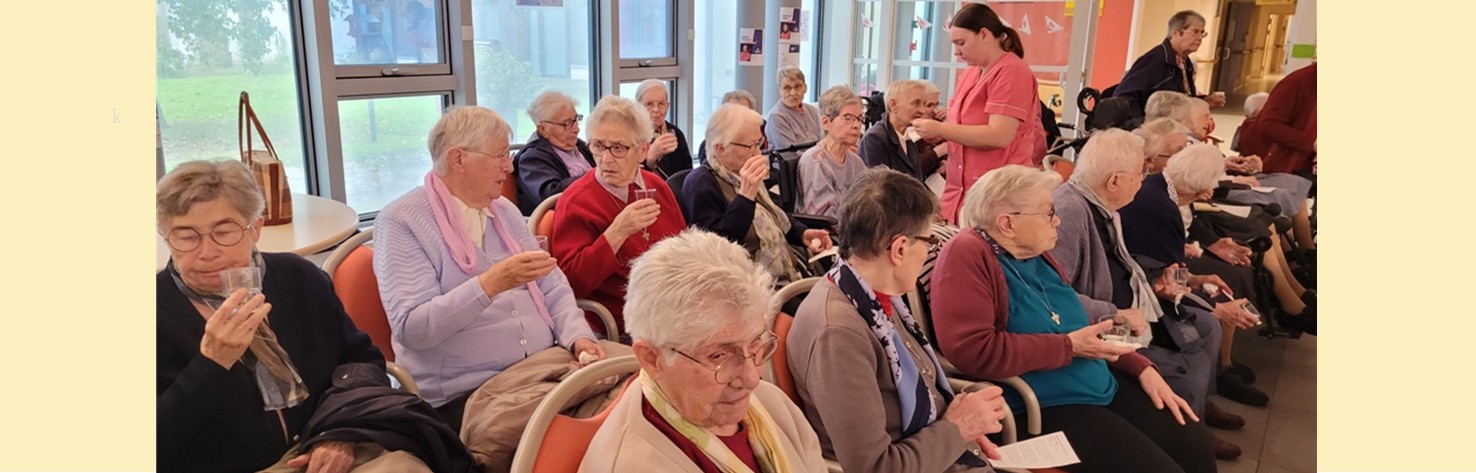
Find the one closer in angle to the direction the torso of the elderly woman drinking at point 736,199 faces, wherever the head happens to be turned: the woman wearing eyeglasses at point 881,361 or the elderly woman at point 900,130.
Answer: the woman wearing eyeglasses

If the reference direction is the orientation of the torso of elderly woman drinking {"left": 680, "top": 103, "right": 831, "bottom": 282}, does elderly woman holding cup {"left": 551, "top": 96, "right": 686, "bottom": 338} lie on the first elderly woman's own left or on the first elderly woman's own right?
on the first elderly woman's own right

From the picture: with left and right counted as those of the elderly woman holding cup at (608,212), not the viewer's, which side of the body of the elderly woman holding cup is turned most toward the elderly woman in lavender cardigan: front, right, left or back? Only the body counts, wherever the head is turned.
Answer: right

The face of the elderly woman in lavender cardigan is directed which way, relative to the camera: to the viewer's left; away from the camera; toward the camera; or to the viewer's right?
to the viewer's right
